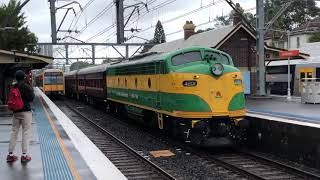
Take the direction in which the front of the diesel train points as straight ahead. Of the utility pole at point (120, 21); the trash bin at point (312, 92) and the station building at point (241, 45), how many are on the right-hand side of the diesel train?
0

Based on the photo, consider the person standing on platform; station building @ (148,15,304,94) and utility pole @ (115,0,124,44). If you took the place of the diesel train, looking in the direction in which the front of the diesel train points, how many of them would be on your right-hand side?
1

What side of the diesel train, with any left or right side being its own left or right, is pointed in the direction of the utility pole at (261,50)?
left

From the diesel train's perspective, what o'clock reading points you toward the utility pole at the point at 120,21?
The utility pole is roughly at 7 o'clock from the diesel train.

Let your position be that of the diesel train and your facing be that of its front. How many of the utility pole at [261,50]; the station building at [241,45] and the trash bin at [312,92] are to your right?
0

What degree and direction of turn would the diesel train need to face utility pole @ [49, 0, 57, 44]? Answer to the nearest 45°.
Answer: approximately 180°

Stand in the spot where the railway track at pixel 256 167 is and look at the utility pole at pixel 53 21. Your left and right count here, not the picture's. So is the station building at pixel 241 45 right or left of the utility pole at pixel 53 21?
right

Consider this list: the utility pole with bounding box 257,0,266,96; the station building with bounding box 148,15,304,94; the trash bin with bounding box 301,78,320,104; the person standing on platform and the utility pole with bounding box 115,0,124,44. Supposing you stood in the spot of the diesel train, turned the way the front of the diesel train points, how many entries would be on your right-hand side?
1

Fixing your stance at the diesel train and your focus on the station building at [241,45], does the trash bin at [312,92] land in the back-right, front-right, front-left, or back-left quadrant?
front-right

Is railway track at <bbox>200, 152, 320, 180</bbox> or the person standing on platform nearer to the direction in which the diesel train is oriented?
the railway track

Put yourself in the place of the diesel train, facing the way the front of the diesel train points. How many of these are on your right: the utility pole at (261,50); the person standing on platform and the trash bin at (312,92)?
1

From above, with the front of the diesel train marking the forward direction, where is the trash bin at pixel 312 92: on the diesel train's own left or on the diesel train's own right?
on the diesel train's own left

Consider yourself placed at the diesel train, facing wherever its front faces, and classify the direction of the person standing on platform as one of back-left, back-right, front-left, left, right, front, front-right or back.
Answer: right

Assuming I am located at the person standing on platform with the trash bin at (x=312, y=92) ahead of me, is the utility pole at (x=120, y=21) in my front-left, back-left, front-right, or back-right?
front-left

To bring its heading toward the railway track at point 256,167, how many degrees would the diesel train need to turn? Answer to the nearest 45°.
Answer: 0° — it already faces it

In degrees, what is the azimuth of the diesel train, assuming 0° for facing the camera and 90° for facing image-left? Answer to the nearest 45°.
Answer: approximately 315°
